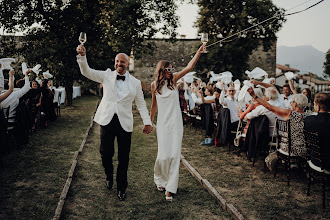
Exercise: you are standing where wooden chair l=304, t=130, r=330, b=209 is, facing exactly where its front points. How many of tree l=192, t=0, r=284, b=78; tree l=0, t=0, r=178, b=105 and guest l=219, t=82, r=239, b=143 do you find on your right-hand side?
0

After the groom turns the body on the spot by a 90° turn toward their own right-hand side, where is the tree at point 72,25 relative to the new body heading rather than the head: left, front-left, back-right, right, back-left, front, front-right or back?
right

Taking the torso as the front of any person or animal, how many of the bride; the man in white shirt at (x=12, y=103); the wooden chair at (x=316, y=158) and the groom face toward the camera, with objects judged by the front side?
2

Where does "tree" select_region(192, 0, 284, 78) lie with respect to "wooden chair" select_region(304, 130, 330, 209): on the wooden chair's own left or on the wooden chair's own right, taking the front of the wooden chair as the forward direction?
on the wooden chair's own left

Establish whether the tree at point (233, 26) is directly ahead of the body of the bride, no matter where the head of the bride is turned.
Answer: no

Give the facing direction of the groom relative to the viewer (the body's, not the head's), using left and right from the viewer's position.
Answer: facing the viewer

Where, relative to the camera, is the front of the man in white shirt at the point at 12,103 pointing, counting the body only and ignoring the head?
to the viewer's right

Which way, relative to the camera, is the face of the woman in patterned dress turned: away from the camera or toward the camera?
away from the camera

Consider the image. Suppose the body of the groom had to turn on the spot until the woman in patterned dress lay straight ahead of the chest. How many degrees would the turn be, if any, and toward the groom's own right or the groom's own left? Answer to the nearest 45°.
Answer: approximately 90° to the groom's own left

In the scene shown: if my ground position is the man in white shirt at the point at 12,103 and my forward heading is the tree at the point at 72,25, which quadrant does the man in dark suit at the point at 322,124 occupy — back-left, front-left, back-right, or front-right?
back-right

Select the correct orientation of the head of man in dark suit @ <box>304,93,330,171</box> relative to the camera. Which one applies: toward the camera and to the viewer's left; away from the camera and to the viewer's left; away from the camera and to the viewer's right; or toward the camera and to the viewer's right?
away from the camera and to the viewer's left
